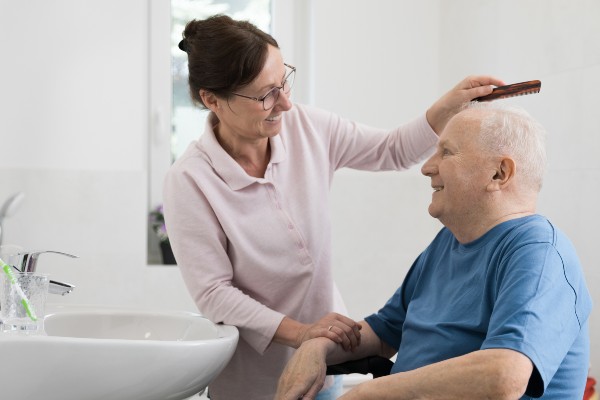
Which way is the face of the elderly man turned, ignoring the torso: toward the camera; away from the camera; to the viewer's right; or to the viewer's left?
to the viewer's left

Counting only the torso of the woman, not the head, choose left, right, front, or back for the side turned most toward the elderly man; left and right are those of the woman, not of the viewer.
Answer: front

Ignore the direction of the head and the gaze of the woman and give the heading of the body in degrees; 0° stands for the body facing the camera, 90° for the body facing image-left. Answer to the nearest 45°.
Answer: approximately 315°

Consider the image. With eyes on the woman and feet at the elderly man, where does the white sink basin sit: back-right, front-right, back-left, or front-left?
front-left

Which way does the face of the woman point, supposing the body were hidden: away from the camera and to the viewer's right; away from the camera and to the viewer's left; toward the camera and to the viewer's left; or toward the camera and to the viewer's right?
toward the camera and to the viewer's right
